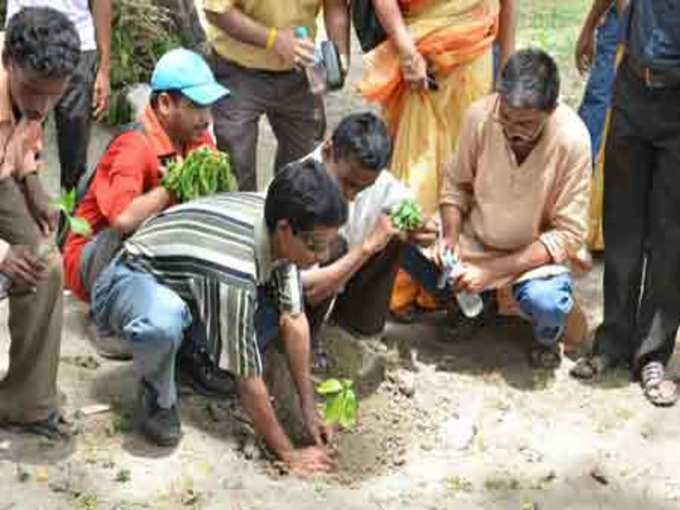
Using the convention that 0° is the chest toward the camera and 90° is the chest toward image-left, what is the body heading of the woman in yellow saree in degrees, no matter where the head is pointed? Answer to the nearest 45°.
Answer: approximately 0°

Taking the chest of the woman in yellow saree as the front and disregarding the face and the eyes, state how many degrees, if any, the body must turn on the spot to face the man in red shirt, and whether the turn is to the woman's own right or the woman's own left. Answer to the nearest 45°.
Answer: approximately 45° to the woman's own right

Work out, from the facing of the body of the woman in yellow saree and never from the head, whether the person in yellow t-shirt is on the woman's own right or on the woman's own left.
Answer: on the woman's own right

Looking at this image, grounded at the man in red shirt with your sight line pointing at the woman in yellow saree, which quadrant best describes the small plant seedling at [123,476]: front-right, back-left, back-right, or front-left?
back-right

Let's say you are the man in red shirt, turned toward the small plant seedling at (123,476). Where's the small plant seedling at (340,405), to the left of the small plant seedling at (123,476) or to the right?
left
